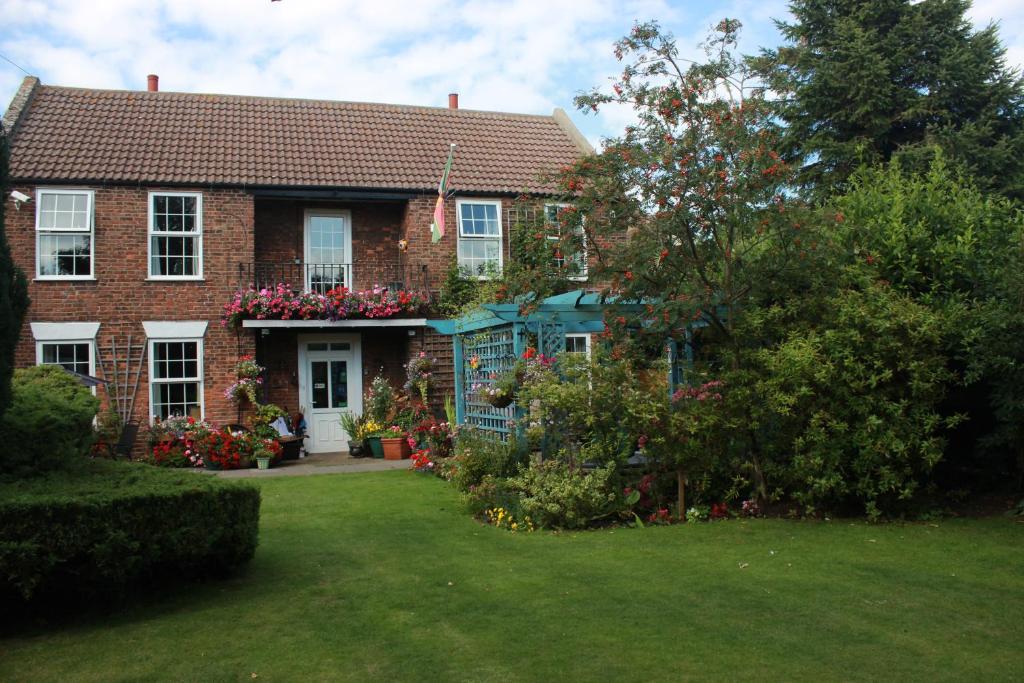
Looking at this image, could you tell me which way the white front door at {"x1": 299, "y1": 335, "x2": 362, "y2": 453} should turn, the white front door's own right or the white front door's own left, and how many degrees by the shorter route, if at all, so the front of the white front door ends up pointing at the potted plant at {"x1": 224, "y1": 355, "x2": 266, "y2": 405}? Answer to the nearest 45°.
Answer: approximately 45° to the white front door's own right

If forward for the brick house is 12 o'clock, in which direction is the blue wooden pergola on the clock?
The blue wooden pergola is roughly at 11 o'clock from the brick house.

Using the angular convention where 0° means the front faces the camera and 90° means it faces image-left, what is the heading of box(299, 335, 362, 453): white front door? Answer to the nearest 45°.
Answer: approximately 0°

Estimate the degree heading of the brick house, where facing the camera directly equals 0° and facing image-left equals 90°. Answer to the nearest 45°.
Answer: approximately 0°

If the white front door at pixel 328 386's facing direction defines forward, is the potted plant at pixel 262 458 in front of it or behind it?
in front

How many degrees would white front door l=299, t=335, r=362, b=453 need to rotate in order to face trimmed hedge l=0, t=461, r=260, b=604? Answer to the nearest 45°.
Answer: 0° — it already faces it

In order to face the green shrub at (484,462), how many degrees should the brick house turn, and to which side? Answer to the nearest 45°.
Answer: approximately 45° to its left

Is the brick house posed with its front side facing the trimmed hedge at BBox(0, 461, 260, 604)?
yes

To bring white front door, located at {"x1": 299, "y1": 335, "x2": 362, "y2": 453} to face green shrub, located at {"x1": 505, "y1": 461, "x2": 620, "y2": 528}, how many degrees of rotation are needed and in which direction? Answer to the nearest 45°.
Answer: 0° — it already faces it
